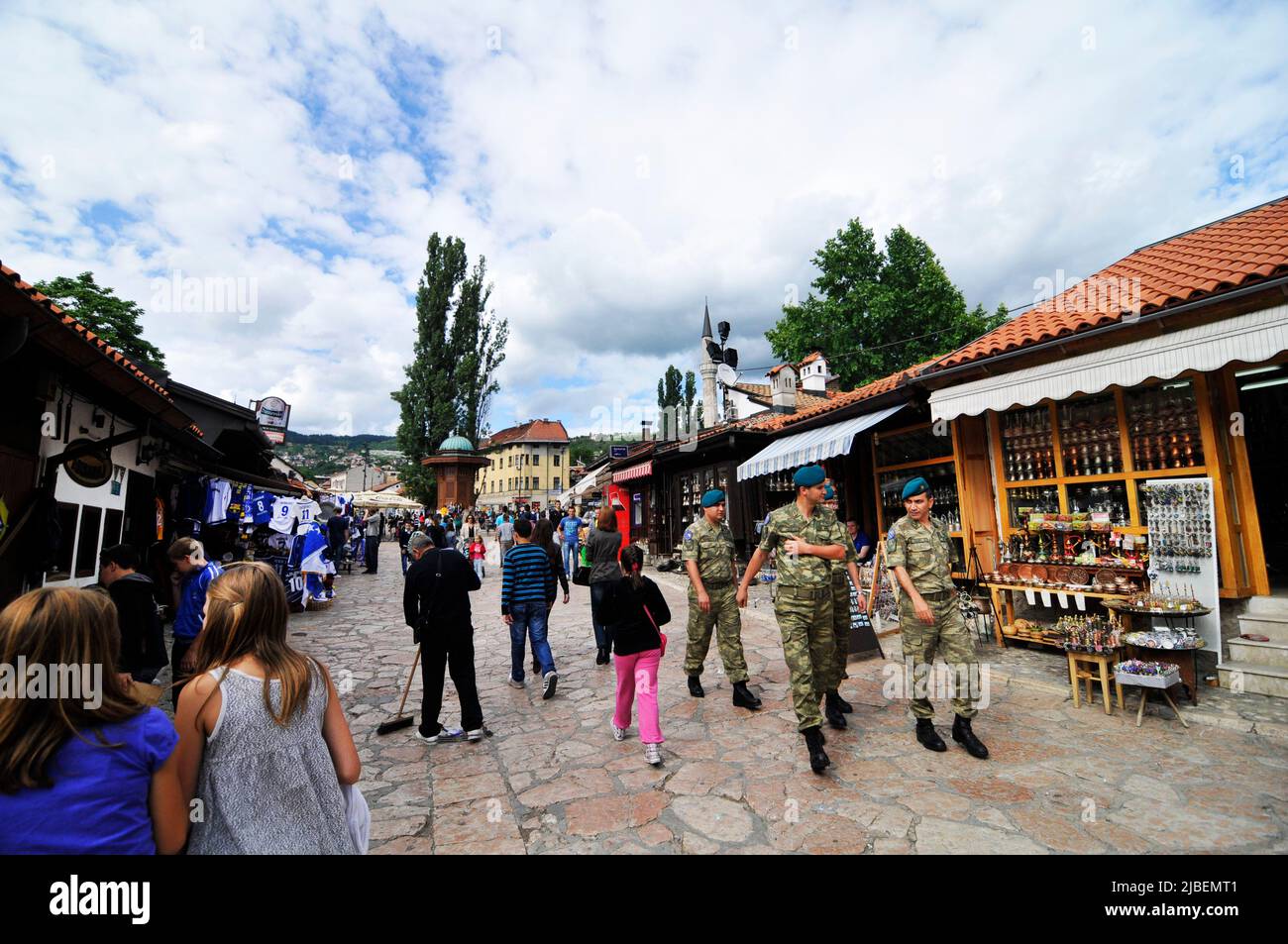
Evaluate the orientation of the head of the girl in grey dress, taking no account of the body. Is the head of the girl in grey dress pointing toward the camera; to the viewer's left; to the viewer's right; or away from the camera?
away from the camera

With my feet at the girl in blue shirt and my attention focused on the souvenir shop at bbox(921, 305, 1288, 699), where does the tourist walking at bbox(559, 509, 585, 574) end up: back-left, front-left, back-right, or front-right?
front-left

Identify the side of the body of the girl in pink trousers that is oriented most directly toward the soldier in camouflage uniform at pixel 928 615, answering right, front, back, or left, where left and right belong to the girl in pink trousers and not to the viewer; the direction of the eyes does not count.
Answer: right

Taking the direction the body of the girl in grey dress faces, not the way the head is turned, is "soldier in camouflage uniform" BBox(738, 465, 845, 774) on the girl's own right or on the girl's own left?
on the girl's own right

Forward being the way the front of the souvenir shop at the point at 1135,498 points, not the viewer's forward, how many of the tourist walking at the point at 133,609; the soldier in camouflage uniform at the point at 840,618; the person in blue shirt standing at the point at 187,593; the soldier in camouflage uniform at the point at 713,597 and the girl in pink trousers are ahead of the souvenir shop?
5

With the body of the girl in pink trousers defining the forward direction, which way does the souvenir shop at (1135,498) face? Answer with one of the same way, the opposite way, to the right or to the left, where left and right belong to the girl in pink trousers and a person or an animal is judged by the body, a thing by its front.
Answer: to the left

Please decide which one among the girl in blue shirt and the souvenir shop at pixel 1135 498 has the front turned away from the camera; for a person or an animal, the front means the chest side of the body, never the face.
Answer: the girl in blue shirt

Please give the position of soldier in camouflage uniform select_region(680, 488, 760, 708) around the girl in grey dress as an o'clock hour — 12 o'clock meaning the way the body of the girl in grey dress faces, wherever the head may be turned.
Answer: The soldier in camouflage uniform is roughly at 2 o'clock from the girl in grey dress.

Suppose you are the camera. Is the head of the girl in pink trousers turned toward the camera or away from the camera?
away from the camera

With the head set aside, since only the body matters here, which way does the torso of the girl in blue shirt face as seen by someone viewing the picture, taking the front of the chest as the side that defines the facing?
away from the camera

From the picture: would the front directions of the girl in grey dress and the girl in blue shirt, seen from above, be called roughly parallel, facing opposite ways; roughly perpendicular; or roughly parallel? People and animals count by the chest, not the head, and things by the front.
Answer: roughly parallel

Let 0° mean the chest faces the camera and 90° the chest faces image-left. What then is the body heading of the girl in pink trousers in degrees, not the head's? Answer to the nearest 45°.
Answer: approximately 180°

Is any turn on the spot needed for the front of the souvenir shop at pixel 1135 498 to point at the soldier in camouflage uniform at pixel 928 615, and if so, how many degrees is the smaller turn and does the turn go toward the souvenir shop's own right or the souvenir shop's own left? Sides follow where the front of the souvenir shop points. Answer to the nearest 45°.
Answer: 0° — it already faces them

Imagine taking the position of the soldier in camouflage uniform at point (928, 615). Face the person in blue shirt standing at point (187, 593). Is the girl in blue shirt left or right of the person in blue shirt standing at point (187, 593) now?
left

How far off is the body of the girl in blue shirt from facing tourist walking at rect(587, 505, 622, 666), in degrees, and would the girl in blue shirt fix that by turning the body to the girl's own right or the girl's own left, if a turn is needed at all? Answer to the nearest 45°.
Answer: approximately 45° to the girl's own right

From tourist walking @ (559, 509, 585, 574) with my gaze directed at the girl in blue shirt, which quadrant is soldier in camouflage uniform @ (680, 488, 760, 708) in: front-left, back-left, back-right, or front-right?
front-left

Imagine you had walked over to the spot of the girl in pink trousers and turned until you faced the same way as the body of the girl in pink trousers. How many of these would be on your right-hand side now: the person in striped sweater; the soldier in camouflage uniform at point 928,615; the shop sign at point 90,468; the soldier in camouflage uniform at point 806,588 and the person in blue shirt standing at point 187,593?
2

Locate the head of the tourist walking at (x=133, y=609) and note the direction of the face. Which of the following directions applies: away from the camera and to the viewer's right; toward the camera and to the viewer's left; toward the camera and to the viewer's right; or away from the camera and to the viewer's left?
away from the camera and to the viewer's left

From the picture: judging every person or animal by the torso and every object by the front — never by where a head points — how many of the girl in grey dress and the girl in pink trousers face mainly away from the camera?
2

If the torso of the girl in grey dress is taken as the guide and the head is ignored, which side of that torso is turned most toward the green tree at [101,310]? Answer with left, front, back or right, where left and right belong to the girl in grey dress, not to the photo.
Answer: front

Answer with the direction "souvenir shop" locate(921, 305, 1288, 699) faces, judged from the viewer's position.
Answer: facing the viewer and to the left of the viewer
